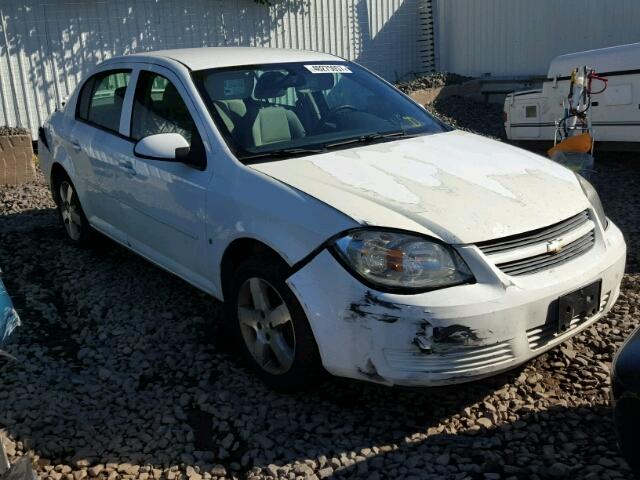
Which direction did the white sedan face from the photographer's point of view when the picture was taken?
facing the viewer and to the right of the viewer

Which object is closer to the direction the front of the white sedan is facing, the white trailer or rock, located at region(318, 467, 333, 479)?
the rock

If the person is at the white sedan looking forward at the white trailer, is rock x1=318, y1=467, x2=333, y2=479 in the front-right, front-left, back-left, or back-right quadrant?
back-right

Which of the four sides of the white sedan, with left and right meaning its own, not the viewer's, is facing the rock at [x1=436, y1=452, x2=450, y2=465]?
front

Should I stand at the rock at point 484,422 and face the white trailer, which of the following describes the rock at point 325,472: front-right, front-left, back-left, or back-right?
back-left

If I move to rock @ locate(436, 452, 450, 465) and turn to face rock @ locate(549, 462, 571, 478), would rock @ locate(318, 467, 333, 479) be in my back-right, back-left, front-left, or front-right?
back-right

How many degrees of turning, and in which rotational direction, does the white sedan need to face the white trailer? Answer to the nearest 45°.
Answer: approximately 90° to its left

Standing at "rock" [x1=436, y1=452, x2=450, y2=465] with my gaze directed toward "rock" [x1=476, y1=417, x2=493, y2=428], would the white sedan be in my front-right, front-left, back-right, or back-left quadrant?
front-left

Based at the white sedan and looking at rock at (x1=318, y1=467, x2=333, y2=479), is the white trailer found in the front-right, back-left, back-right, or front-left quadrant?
back-left

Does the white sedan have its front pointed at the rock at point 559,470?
yes

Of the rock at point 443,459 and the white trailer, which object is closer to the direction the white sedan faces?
the rock
